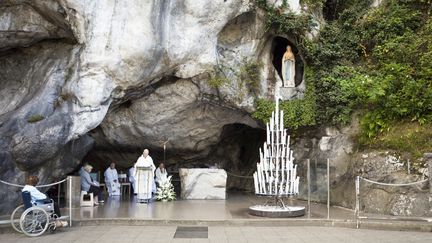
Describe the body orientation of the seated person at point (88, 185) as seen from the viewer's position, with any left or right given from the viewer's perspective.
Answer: facing to the right of the viewer

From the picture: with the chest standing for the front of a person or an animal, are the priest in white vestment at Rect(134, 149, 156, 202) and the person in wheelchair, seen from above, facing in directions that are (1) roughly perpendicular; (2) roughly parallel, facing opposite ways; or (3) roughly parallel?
roughly perpendicular

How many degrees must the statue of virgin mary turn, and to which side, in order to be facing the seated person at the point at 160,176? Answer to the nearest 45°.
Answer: approximately 90° to its right

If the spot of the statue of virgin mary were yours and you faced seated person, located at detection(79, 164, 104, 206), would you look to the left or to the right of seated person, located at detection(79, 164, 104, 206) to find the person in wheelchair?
left

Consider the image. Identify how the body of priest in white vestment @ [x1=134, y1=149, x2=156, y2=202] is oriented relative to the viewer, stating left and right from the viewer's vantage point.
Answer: facing the viewer

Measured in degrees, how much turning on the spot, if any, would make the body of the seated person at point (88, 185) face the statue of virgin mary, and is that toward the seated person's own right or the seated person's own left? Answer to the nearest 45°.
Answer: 0° — they already face it

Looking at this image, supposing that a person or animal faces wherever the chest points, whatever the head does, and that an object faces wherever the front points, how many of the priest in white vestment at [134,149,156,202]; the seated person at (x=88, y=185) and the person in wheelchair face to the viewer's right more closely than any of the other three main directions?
2

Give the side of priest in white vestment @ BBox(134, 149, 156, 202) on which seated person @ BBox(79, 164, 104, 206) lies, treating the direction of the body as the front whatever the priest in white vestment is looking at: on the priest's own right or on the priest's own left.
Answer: on the priest's own right

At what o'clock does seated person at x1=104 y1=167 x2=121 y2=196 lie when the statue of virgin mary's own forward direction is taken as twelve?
The seated person is roughly at 3 o'clock from the statue of virgin mary.

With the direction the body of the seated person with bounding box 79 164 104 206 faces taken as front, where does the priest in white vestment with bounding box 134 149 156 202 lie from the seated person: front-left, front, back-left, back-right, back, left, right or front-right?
front

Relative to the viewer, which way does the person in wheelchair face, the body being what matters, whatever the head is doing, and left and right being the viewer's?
facing to the right of the viewer

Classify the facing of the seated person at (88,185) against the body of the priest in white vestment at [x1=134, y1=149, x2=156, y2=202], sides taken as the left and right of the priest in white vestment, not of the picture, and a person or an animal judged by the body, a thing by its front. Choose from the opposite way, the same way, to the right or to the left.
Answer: to the left

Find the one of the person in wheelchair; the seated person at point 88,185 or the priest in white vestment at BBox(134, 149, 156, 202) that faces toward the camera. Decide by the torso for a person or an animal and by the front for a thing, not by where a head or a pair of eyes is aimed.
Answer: the priest in white vestment

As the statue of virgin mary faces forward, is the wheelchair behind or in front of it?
in front

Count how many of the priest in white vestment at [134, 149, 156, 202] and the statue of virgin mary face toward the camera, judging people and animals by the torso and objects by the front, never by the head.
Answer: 2

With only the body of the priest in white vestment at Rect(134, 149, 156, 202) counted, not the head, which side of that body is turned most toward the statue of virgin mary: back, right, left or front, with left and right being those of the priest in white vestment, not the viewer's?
left

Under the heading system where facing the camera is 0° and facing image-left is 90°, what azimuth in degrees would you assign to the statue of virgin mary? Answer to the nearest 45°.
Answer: approximately 0°
